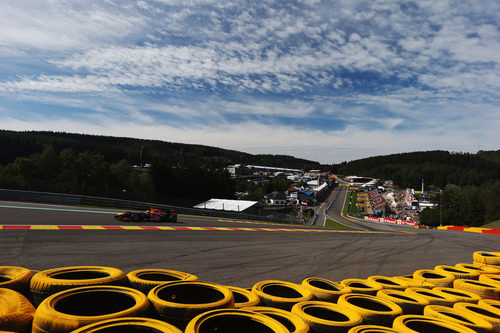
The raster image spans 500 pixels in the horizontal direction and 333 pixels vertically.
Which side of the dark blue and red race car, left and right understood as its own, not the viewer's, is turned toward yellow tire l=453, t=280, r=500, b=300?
left

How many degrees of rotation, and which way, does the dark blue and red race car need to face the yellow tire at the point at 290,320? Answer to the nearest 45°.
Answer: approximately 90° to its left

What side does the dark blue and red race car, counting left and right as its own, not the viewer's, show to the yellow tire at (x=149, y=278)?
left

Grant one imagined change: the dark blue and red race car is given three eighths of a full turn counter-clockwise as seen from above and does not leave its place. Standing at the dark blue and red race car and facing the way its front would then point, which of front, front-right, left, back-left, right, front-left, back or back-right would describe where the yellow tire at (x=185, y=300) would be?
front-right

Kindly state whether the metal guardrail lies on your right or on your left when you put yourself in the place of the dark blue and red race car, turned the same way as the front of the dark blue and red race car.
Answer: on your right

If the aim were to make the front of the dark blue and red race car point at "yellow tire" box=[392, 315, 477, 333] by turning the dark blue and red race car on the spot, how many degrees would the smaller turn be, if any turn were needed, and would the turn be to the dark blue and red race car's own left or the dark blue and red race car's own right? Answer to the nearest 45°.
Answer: approximately 90° to the dark blue and red race car's own left

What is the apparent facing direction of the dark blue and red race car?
to the viewer's left

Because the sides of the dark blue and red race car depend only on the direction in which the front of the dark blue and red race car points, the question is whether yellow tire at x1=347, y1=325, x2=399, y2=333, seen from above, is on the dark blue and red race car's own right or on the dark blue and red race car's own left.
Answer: on the dark blue and red race car's own left

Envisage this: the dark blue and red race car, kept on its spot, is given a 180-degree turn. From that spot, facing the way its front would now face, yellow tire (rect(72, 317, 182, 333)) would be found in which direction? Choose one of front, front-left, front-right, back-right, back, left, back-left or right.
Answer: right
